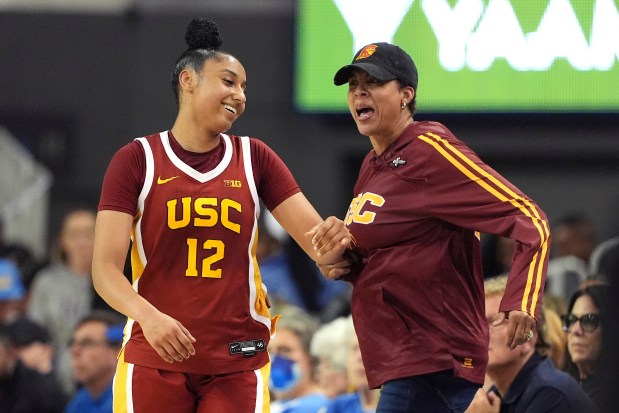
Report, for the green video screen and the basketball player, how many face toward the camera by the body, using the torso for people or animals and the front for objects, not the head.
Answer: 2

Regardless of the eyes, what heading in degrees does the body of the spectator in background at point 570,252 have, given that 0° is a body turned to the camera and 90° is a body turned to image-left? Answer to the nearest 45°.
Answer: approximately 45°

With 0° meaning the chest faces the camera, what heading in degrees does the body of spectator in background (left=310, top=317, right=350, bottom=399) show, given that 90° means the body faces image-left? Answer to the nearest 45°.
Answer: approximately 45°

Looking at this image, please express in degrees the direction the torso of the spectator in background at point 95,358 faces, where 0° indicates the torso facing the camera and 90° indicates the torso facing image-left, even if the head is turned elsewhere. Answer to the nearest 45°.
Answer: approximately 45°
